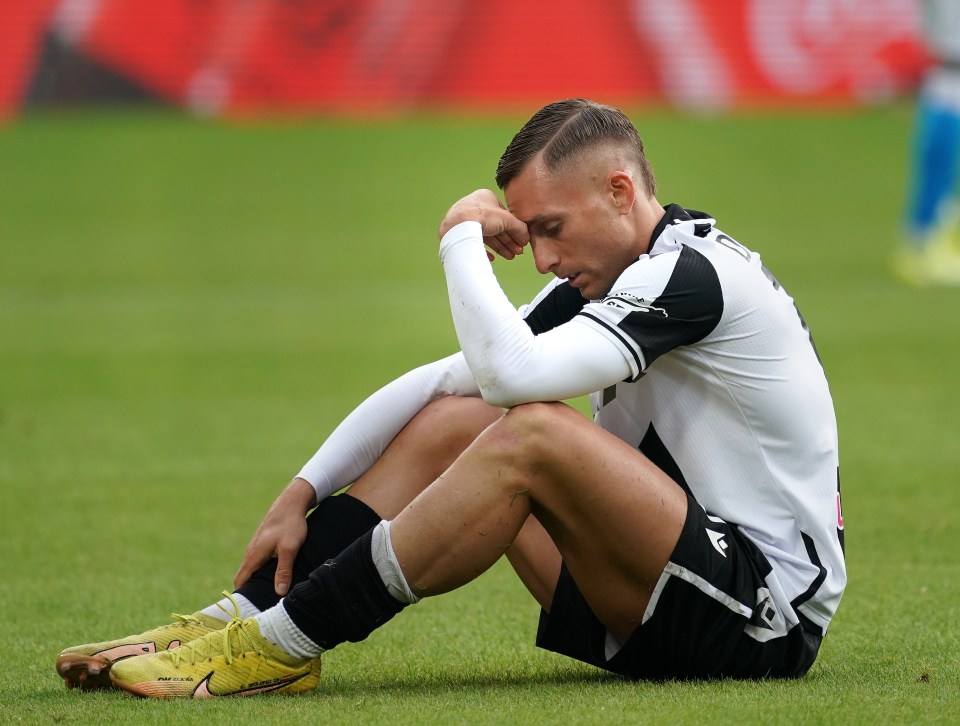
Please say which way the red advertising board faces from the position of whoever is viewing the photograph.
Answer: facing the viewer

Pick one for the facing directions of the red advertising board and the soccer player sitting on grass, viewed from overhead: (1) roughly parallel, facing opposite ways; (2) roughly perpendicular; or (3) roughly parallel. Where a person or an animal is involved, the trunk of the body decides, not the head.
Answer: roughly perpendicular

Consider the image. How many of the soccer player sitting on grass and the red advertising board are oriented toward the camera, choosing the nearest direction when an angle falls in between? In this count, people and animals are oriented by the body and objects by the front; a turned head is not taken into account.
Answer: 1

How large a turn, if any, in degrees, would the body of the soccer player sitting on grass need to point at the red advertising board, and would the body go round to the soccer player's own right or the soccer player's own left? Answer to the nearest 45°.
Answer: approximately 90° to the soccer player's own right

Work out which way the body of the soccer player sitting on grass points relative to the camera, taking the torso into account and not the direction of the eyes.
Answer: to the viewer's left

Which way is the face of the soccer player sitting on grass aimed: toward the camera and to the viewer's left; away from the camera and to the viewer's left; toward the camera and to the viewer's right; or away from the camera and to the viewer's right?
toward the camera and to the viewer's left

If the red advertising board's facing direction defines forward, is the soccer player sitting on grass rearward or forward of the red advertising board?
forward

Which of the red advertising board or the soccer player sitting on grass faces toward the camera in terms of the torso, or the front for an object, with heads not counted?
the red advertising board
